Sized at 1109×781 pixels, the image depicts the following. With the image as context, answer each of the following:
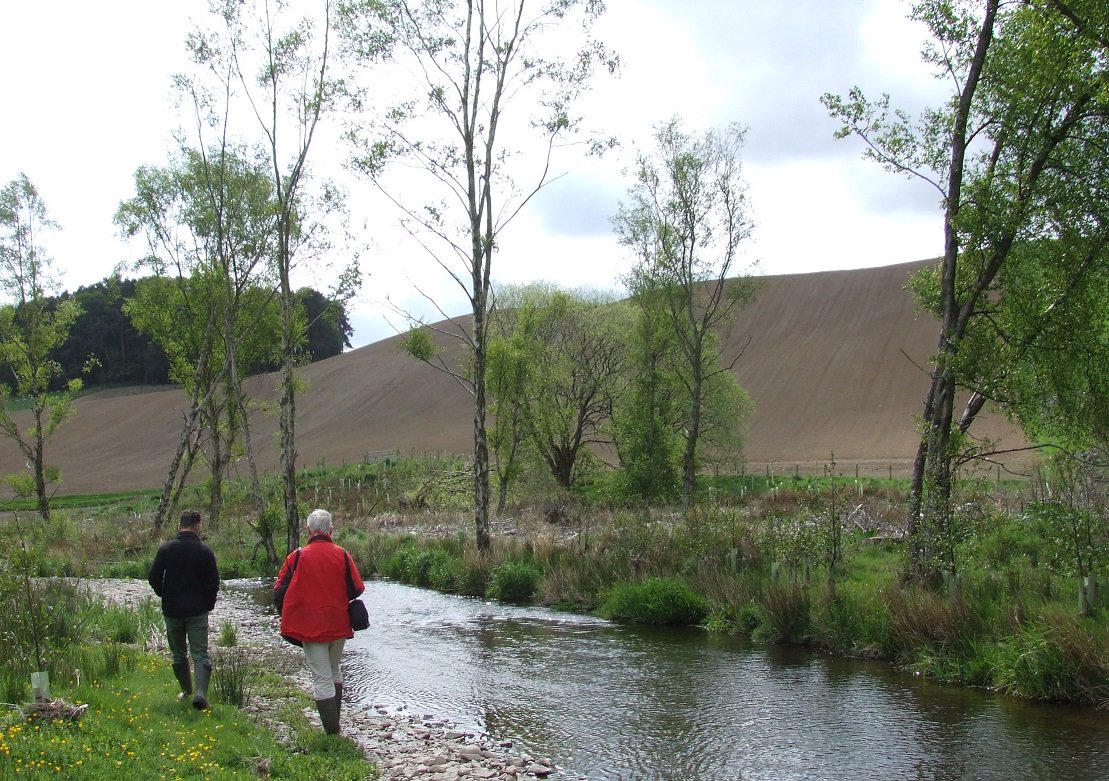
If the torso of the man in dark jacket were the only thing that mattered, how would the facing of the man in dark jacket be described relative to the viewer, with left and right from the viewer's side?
facing away from the viewer

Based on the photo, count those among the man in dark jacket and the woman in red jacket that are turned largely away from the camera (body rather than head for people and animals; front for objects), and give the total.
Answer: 2

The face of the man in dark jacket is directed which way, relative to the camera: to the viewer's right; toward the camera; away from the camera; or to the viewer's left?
away from the camera

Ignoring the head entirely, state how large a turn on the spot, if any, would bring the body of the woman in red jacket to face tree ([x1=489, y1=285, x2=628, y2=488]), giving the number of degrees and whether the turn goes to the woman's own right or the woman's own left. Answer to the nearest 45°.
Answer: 0° — they already face it

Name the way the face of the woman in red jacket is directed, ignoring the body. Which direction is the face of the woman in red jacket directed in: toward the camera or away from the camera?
away from the camera

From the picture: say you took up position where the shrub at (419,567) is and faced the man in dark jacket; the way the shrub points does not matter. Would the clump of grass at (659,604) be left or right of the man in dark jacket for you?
left

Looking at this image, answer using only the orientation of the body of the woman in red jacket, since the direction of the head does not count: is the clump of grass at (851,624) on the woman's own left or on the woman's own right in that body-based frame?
on the woman's own right

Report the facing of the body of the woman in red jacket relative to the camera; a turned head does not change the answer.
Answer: away from the camera
